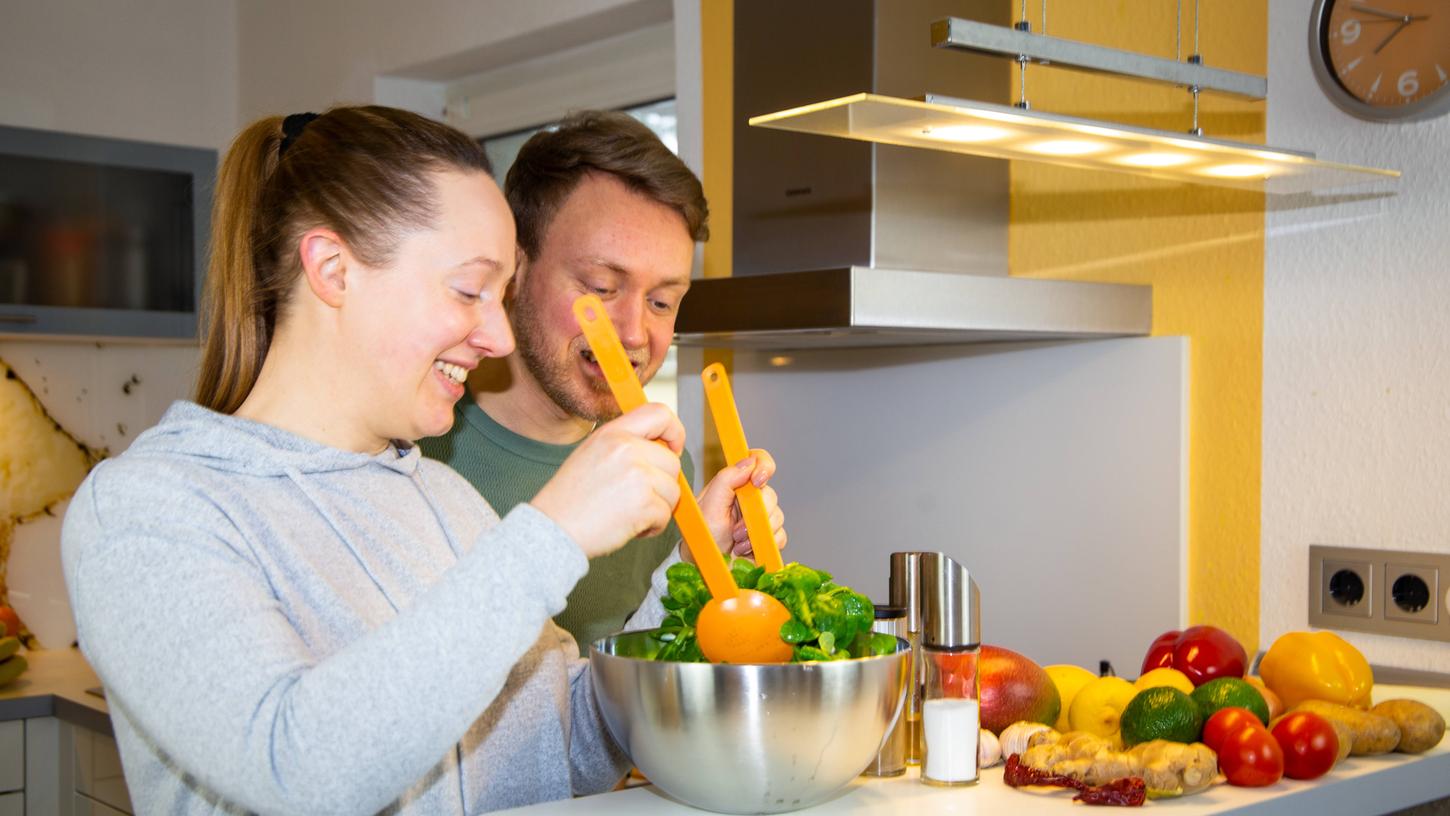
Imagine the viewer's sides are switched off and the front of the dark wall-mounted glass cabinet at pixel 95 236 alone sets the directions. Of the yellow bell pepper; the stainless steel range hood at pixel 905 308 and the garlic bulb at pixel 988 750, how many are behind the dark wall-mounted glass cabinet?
0

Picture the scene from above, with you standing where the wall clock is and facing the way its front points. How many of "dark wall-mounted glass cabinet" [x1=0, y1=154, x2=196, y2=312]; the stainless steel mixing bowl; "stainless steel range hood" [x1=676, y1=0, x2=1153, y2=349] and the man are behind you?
0

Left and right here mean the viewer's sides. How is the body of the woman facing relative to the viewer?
facing the viewer and to the right of the viewer

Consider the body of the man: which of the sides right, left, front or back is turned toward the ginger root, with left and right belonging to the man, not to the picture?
front

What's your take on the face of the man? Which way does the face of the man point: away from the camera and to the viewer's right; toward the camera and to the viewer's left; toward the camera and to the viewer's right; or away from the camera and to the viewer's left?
toward the camera and to the viewer's right

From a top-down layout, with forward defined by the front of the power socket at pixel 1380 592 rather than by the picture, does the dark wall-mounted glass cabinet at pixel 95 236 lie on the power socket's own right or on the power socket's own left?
on the power socket's own right

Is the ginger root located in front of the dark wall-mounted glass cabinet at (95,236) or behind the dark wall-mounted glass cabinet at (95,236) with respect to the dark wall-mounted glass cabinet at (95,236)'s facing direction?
in front

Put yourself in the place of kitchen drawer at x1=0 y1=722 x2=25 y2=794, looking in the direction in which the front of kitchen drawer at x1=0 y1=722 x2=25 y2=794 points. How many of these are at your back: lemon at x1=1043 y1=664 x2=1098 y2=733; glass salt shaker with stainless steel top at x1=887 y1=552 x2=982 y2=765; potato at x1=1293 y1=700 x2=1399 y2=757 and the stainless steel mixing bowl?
0

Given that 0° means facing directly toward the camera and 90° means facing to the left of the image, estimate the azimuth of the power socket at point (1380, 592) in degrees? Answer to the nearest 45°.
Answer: approximately 45°

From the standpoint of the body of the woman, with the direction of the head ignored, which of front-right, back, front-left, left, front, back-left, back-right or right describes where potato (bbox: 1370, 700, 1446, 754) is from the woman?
front-left

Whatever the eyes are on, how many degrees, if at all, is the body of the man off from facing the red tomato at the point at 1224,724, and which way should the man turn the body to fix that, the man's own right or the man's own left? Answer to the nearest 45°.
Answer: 0° — they already face it

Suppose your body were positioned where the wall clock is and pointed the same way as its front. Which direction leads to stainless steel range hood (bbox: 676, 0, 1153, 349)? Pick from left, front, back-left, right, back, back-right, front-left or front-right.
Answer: front-right

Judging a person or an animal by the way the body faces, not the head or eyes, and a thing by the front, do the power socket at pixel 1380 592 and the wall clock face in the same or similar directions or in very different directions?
same or similar directions

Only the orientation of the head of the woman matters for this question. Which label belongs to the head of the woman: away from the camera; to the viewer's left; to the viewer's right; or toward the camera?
to the viewer's right

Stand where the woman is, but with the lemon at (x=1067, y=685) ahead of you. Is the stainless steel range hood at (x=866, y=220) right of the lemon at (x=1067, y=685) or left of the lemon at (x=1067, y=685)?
left
